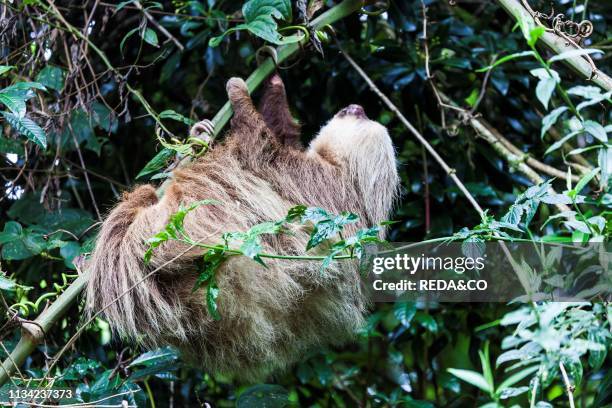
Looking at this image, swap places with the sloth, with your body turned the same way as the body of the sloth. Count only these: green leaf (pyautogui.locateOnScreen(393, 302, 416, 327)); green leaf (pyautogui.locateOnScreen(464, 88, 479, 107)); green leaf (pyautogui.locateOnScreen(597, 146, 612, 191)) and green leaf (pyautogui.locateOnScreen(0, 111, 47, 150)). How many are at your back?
1

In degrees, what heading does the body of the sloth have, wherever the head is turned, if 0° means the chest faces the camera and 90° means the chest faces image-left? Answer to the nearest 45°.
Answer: approximately 270°

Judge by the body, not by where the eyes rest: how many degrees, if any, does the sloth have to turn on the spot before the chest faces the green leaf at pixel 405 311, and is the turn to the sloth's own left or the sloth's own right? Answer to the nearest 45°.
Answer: approximately 45° to the sloth's own left

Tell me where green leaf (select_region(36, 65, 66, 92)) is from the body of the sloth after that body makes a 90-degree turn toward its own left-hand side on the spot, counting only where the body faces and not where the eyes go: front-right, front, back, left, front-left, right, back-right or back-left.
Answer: front-left

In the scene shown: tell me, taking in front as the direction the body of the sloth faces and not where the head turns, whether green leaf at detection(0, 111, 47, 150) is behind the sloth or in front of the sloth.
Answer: behind

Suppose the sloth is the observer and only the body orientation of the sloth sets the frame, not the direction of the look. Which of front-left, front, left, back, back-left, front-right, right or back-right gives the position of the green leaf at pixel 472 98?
front-left
